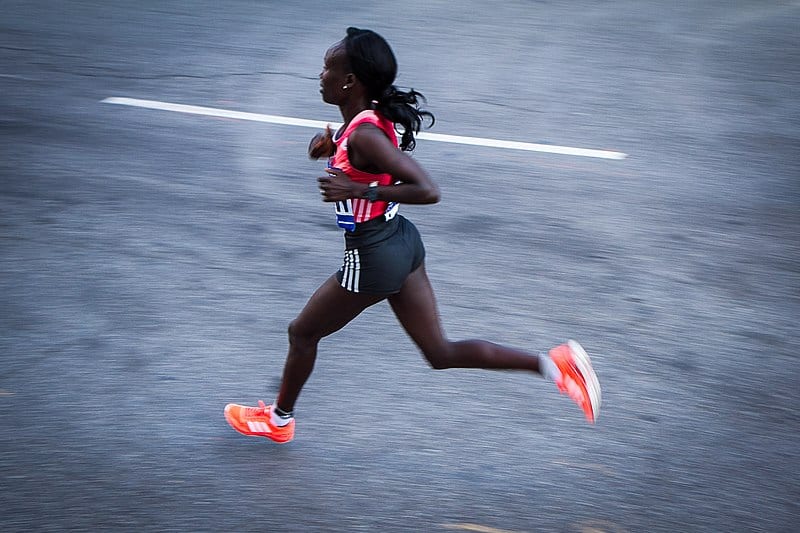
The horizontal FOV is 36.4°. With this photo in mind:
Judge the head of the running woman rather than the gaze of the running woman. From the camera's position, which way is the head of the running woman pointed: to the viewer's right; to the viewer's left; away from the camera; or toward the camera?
to the viewer's left

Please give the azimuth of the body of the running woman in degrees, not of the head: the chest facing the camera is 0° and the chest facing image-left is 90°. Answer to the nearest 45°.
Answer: approximately 90°
